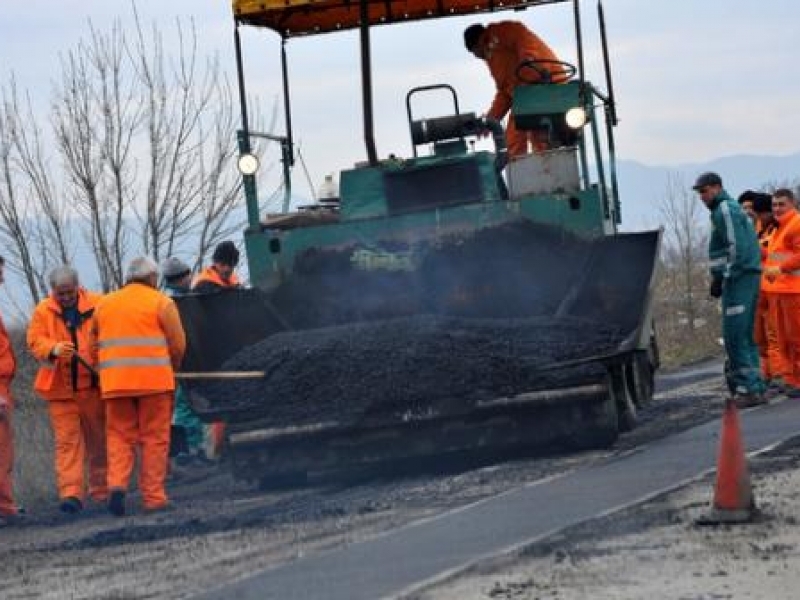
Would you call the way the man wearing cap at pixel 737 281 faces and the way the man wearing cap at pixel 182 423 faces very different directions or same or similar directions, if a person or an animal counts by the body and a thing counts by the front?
very different directions

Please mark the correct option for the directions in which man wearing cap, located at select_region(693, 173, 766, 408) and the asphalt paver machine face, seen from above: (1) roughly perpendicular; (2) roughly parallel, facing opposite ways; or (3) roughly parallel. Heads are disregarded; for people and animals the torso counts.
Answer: roughly perpendicular

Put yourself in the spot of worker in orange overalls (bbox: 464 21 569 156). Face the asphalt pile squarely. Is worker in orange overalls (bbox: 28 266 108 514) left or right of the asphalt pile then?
right

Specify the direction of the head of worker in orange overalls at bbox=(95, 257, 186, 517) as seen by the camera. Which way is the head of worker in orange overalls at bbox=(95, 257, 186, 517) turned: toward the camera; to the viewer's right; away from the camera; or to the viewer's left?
away from the camera

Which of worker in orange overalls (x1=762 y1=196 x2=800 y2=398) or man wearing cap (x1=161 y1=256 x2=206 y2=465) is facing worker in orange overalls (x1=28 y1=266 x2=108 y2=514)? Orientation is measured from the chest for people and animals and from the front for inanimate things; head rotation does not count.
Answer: worker in orange overalls (x1=762 y1=196 x2=800 y2=398)

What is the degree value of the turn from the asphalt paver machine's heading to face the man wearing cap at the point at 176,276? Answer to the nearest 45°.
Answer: approximately 45° to its right

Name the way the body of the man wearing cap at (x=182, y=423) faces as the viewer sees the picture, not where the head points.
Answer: to the viewer's right

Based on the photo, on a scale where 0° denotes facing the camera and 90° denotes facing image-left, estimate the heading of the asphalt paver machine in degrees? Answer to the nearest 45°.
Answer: approximately 0°

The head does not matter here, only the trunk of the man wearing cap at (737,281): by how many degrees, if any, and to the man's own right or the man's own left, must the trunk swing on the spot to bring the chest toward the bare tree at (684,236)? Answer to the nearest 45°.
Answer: approximately 90° to the man's own right
